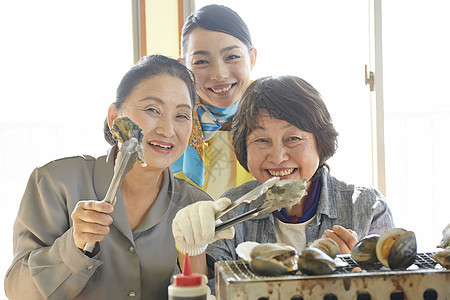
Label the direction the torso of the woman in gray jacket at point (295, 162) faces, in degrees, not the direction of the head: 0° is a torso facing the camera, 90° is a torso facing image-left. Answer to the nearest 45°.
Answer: approximately 0°

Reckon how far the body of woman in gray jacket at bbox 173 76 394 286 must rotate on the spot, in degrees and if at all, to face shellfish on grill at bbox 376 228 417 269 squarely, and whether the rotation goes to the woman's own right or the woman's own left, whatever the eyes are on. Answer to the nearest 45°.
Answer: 0° — they already face it

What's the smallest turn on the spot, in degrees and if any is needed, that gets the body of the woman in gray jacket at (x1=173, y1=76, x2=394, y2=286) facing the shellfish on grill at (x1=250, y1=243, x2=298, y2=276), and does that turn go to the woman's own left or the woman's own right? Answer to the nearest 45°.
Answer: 0° — they already face it

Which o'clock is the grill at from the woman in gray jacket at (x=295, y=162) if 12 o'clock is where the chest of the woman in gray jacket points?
The grill is roughly at 12 o'clock from the woman in gray jacket.

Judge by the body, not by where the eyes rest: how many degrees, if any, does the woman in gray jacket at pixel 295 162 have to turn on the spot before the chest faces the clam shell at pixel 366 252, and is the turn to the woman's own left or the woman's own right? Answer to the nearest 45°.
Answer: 0° — they already face it
